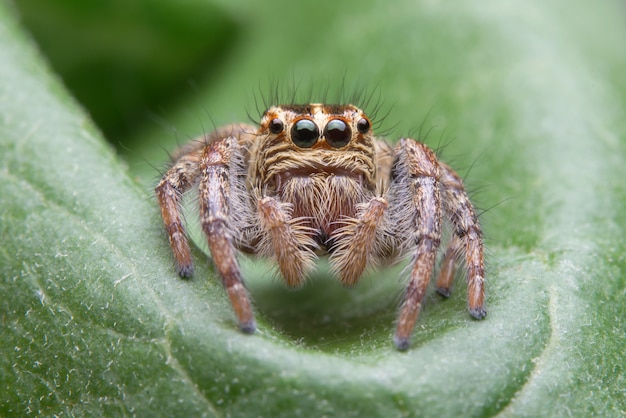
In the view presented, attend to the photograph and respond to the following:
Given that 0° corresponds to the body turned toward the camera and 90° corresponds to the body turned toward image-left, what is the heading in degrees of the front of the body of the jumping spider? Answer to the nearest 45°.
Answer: approximately 0°
